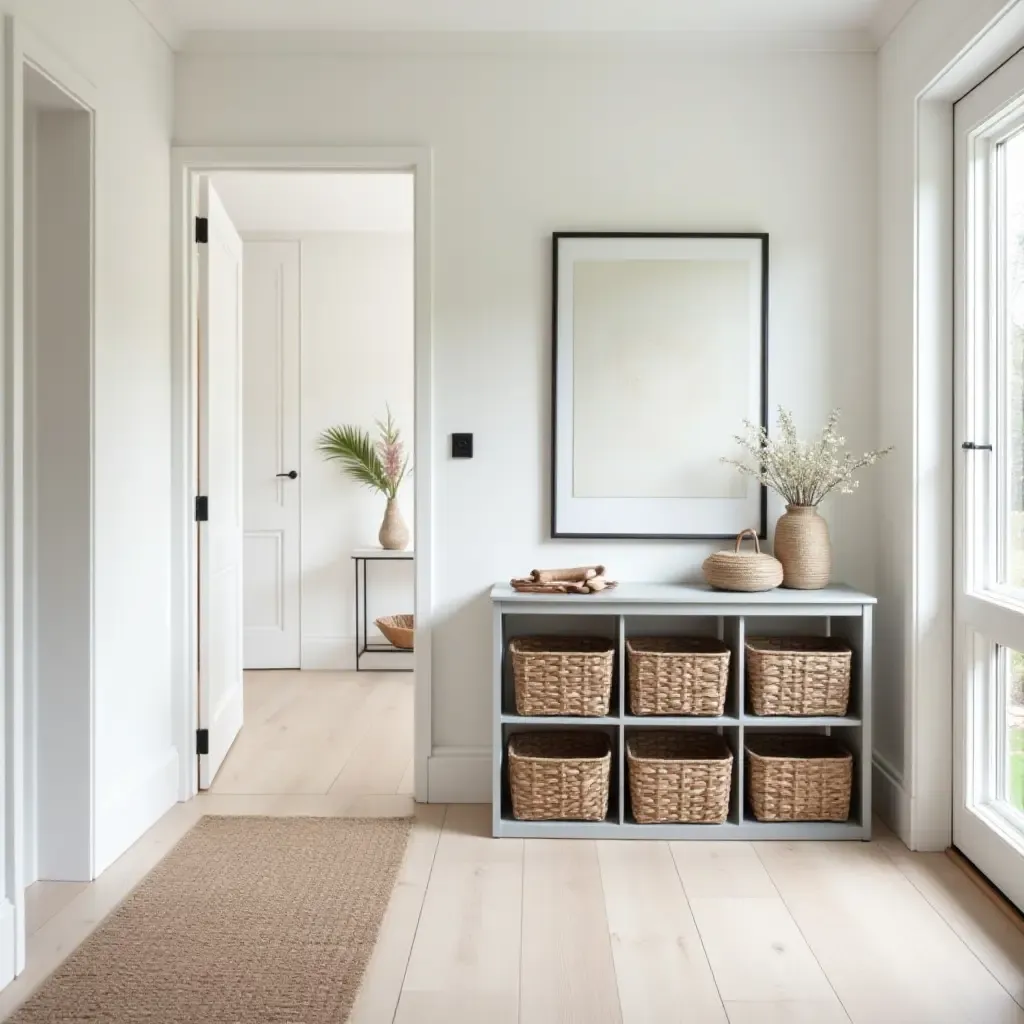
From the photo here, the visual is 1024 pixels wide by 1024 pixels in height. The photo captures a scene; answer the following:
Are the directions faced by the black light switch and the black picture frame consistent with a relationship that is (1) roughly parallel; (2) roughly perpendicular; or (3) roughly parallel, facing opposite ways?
roughly parallel

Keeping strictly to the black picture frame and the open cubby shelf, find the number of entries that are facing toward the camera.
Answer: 2

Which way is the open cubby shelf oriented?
toward the camera

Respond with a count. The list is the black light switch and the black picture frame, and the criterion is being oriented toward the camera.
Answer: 2

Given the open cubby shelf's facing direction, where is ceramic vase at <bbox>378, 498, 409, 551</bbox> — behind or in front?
behind

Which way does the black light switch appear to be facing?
toward the camera

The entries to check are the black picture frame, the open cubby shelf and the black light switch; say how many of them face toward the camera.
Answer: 3

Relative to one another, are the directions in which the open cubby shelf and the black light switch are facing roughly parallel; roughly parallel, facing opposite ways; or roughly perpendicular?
roughly parallel

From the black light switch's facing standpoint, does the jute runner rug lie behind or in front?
in front

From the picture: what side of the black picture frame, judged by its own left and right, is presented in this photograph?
front

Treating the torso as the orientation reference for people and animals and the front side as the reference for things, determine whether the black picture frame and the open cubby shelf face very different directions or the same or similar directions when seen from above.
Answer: same or similar directions

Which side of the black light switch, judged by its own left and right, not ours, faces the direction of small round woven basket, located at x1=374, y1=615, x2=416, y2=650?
back
